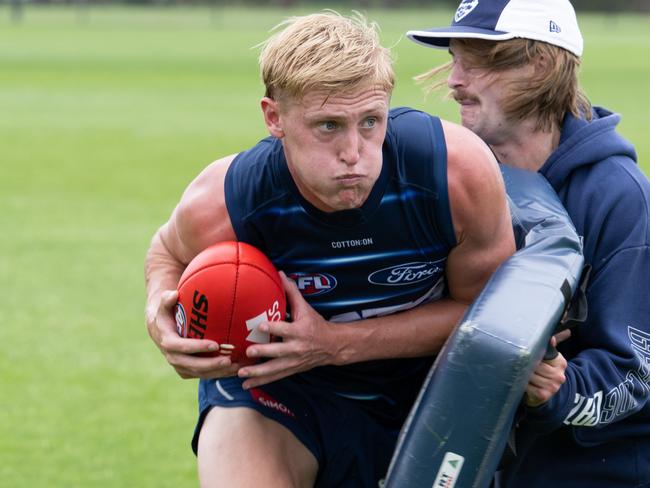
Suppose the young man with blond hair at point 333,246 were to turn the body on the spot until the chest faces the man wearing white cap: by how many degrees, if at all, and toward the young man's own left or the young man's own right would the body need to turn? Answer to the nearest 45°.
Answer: approximately 90° to the young man's own left

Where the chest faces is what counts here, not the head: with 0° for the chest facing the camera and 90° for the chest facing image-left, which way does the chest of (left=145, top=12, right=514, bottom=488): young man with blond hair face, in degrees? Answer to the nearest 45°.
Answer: approximately 0°

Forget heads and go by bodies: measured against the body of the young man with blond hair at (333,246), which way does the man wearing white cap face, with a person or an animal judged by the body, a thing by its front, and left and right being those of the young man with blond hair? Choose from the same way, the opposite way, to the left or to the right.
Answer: to the right

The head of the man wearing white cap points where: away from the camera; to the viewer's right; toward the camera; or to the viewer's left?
to the viewer's left

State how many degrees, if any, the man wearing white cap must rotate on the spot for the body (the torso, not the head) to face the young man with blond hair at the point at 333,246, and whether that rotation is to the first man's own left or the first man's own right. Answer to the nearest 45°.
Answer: approximately 45° to the first man's own left

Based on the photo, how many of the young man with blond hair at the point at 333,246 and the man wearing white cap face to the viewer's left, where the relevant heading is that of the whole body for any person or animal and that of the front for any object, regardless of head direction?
1

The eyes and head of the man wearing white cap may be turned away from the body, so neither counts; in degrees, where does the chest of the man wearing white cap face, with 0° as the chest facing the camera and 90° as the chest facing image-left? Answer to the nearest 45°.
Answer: approximately 90°
